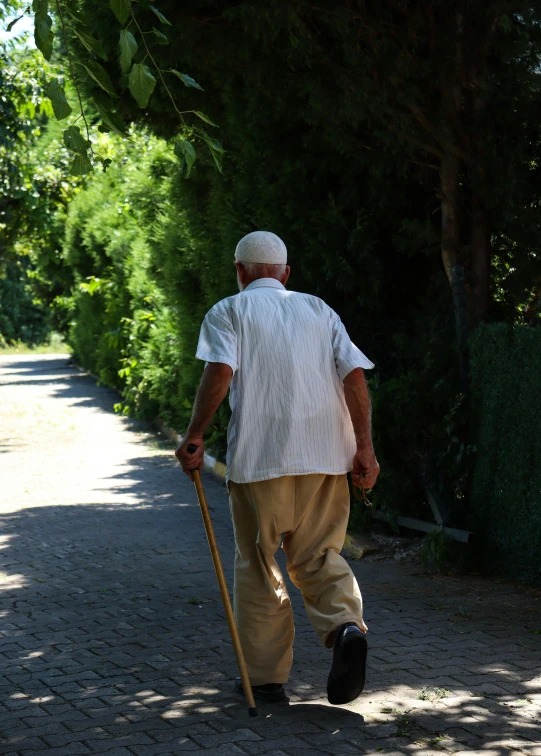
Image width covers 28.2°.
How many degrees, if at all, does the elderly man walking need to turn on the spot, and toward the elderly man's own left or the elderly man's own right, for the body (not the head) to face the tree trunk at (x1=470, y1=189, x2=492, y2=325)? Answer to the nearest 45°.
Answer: approximately 45° to the elderly man's own right

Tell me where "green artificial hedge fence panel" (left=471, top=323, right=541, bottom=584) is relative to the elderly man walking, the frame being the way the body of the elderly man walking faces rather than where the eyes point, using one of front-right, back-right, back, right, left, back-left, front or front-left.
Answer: front-right

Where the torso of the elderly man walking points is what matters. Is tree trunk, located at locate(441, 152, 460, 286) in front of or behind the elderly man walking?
in front

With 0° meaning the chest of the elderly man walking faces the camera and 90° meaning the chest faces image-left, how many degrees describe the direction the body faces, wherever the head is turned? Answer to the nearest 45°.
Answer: approximately 180°
